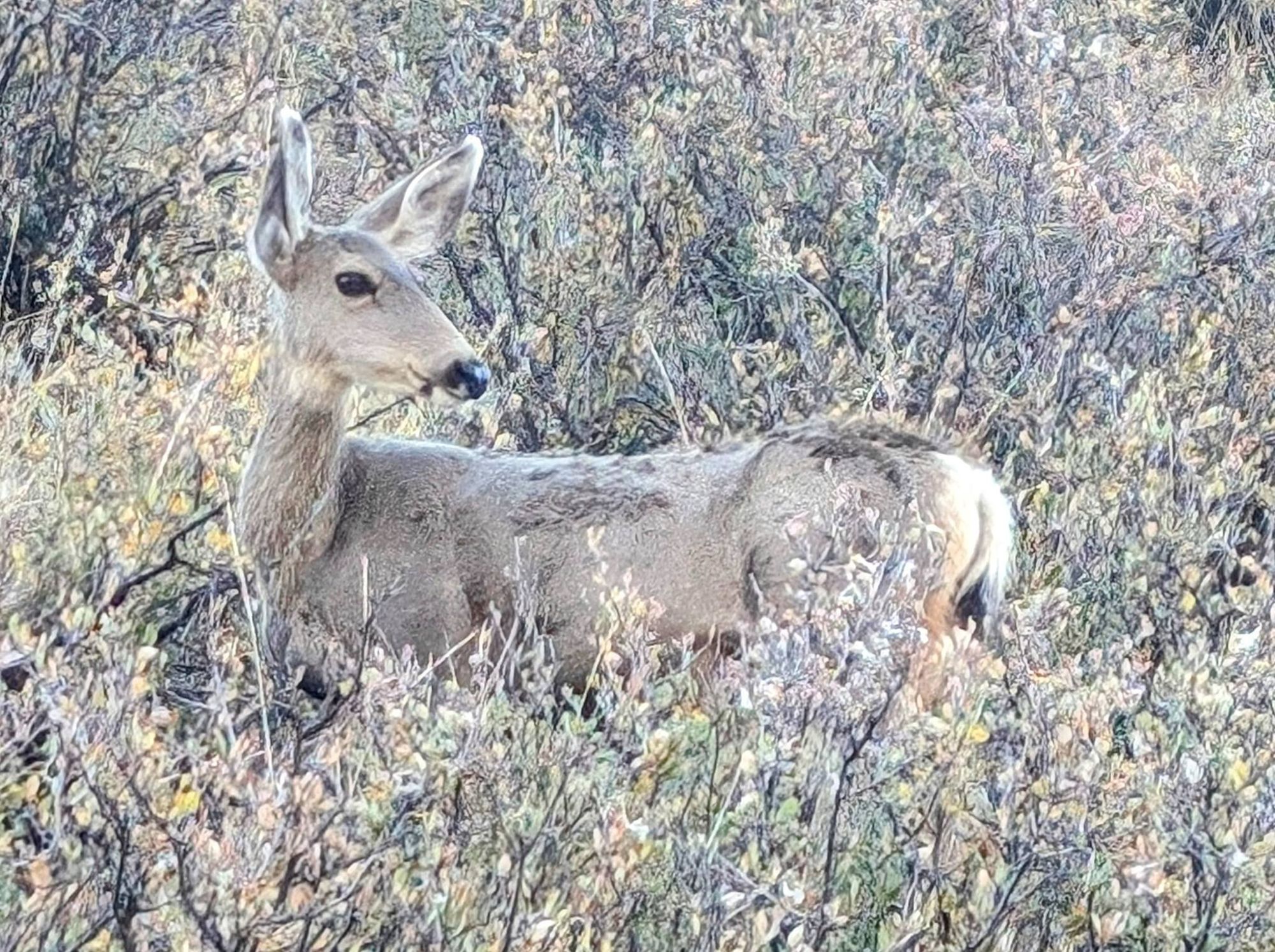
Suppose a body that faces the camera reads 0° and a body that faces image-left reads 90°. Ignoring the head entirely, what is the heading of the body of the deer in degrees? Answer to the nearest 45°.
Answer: approximately 90°

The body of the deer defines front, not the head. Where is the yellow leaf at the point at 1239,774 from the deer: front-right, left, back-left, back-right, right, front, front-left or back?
back-left

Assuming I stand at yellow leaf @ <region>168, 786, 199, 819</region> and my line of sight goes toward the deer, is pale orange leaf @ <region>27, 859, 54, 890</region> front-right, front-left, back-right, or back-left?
back-left

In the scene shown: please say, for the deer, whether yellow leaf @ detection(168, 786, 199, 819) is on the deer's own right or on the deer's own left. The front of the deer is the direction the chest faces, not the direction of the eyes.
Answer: on the deer's own left

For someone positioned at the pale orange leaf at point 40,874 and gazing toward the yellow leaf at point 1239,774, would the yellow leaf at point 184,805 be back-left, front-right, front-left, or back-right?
front-left

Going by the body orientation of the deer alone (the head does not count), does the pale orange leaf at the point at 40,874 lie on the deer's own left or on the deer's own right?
on the deer's own left

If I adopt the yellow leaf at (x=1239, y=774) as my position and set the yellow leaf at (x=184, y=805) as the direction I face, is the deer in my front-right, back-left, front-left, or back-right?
front-right
